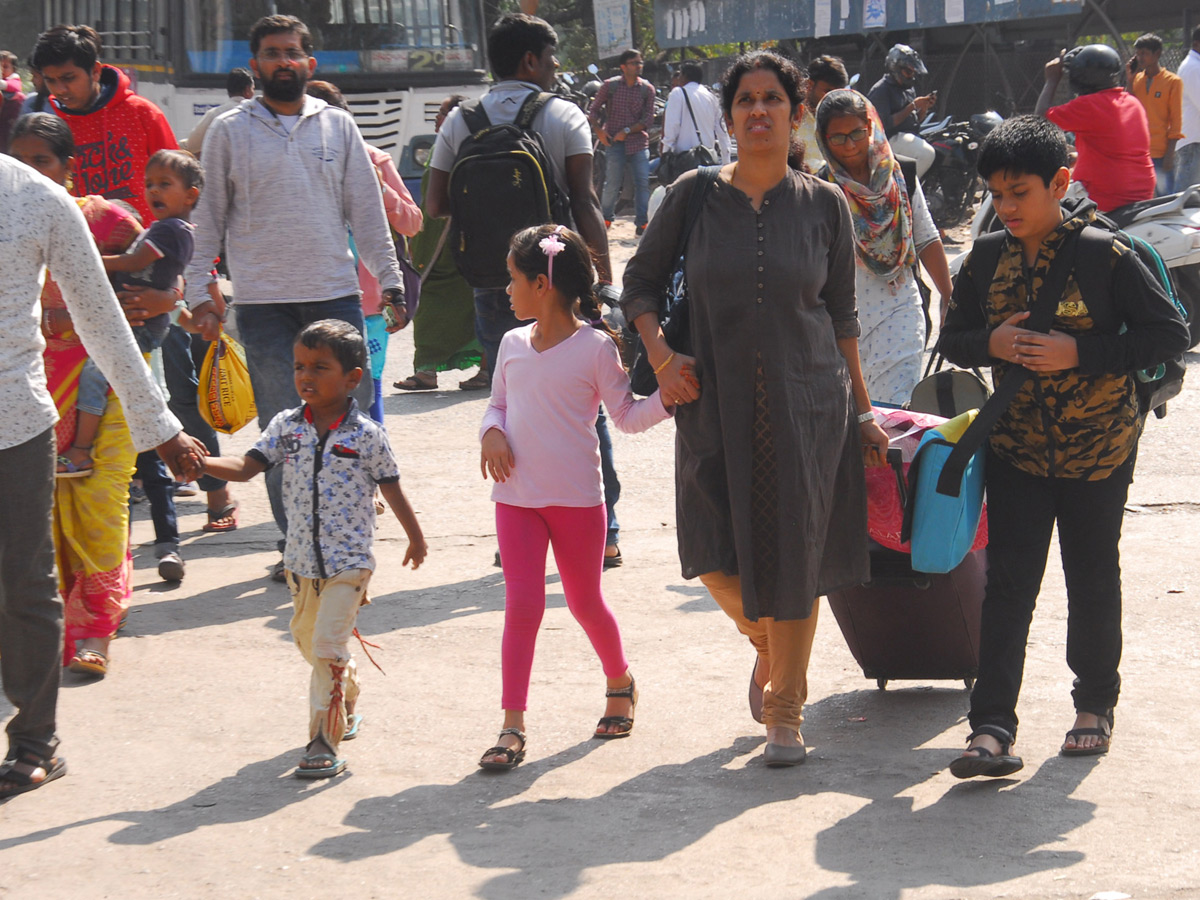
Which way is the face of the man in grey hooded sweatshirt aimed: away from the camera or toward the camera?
toward the camera

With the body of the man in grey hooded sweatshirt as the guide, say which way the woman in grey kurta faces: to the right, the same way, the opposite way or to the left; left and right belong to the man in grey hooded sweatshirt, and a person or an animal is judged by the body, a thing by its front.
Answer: the same way

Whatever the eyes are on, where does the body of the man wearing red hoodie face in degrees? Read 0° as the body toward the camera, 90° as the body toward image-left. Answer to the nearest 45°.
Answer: approximately 45°

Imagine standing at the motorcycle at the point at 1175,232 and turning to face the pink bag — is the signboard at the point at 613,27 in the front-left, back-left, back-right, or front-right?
back-right

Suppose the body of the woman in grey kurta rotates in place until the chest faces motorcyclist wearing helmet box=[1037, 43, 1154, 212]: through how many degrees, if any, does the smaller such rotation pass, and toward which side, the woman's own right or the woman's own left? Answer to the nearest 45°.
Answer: approximately 180°

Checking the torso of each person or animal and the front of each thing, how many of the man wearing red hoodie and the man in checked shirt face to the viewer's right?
0

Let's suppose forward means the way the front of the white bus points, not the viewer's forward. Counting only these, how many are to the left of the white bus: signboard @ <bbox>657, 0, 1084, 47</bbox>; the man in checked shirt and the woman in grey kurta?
2

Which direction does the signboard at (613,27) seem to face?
toward the camera

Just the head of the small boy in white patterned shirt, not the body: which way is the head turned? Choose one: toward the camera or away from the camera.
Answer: toward the camera

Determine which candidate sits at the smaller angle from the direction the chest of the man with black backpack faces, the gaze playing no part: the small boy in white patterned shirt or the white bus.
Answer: the white bus

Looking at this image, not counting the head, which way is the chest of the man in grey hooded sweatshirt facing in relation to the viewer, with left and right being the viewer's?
facing the viewer

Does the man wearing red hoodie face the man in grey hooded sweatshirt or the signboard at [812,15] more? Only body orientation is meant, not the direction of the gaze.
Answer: the man in grey hooded sweatshirt

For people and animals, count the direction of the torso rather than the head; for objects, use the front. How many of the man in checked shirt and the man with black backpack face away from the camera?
1
